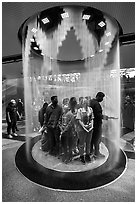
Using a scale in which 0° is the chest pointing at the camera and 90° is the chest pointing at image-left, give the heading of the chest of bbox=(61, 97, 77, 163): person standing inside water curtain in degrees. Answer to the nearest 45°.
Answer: approximately 315°

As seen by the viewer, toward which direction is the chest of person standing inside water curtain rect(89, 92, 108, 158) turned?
to the viewer's right

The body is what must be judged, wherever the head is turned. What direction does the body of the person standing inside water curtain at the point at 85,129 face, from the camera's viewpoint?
toward the camera

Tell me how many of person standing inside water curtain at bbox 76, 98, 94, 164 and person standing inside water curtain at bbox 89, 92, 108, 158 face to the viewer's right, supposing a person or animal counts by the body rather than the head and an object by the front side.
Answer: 1

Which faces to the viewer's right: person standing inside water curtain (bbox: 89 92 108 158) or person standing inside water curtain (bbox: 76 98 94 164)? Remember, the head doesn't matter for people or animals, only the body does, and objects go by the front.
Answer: person standing inside water curtain (bbox: 89 92 108 158)

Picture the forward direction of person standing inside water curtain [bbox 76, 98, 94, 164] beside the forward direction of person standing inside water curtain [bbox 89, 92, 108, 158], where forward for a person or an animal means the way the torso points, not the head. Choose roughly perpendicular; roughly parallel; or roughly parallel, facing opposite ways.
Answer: roughly perpendicular
